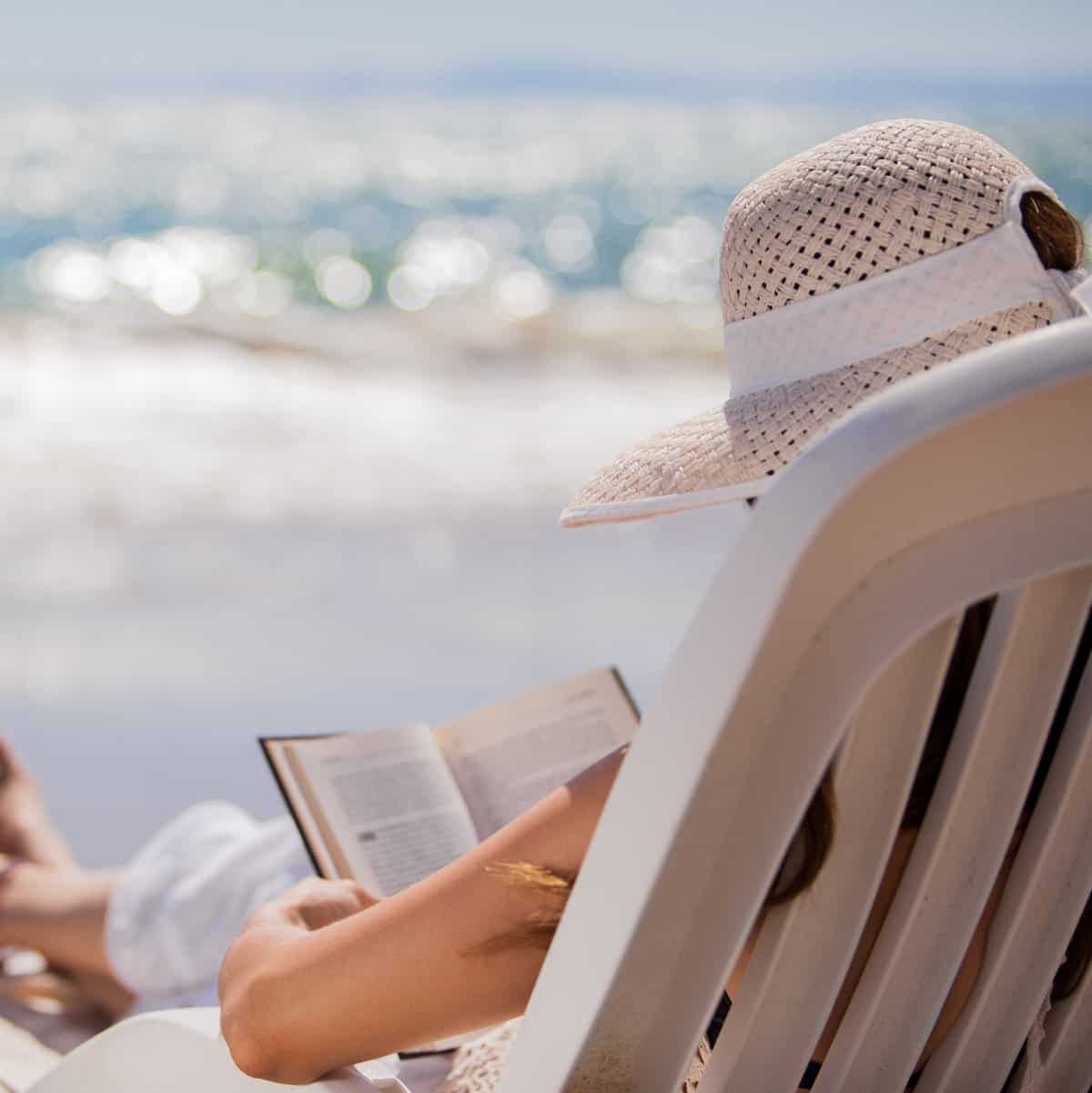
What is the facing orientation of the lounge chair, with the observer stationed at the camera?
facing away from the viewer and to the left of the viewer

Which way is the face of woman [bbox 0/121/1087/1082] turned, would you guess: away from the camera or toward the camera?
away from the camera
